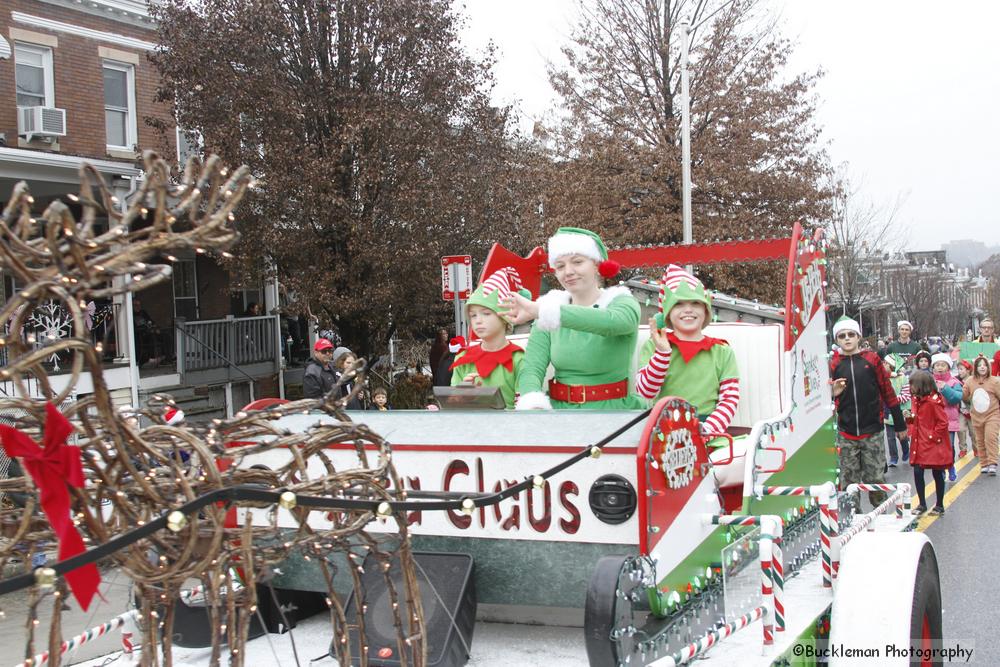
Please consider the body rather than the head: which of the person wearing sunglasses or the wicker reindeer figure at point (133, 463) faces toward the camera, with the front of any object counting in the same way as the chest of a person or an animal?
the person wearing sunglasses

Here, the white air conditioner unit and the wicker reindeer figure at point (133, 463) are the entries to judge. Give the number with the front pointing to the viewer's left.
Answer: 1

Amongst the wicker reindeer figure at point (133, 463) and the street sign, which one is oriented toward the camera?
the street sign

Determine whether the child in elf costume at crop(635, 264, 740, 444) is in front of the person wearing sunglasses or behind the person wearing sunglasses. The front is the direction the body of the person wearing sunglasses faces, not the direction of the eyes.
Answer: in front

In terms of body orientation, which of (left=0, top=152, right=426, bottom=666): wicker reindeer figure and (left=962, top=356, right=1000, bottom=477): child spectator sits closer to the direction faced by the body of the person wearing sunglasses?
the wicker reindeer figure

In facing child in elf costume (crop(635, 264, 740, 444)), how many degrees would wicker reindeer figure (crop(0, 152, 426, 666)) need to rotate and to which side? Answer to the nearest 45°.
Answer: approximately 135° to its right

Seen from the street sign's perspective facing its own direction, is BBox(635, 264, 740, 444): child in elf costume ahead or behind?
ahead

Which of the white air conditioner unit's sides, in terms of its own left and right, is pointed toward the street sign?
front

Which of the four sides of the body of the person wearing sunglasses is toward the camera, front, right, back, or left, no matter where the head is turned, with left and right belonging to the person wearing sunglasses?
front

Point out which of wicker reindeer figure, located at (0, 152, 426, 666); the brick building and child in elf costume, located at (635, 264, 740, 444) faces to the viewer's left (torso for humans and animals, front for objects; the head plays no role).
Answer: the wicker reindeer figure

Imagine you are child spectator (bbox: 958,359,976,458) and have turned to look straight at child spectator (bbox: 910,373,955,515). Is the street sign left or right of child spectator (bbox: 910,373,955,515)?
right

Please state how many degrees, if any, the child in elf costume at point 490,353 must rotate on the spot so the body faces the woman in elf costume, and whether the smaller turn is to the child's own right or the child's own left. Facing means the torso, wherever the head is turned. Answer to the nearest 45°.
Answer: approximately 90° to the child's own left

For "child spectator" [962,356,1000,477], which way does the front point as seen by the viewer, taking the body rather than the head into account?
toward the camera

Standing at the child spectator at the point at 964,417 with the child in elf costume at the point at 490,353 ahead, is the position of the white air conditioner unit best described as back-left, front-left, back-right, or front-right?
front-right

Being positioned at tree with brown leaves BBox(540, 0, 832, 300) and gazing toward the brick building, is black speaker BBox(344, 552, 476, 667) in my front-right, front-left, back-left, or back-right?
front-left

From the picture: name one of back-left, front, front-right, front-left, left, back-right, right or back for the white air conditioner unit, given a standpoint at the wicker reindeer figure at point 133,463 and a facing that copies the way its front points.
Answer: right
